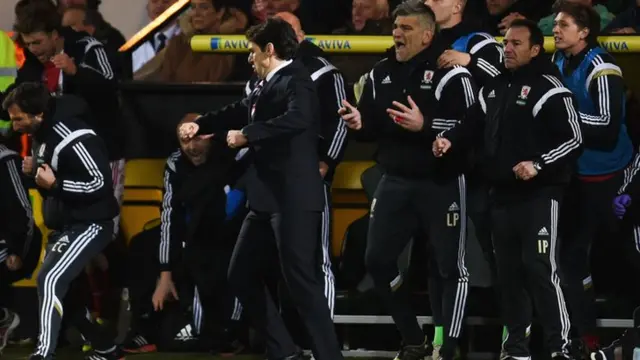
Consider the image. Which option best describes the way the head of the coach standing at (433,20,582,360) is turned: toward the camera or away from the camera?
toward the camera

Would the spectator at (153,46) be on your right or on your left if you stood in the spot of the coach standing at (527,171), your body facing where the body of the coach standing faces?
on your right

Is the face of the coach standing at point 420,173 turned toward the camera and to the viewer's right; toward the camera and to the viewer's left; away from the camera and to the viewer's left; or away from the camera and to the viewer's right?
toward the camera and to the viewer's left

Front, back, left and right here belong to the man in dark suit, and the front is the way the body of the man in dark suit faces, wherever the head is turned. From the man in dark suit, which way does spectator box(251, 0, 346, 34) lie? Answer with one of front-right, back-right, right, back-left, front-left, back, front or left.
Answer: right

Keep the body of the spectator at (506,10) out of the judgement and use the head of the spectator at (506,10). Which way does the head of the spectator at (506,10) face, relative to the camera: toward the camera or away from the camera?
toward the camera

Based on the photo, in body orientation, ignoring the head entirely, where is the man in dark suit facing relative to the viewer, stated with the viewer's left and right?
facing to the left of the viewer

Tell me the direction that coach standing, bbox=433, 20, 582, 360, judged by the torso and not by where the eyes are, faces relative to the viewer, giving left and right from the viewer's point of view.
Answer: facing the viewer and to the left of the viewer

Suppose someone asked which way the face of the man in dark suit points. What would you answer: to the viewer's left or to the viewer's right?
to the viewer's left

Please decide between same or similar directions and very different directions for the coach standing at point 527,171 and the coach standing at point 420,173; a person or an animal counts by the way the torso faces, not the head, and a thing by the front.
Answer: same or similar directions
